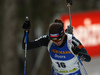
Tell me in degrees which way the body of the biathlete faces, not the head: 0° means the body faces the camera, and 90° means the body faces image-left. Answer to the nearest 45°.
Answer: approximately 0°

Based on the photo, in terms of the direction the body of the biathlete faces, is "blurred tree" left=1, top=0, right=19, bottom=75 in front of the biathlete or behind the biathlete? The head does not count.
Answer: behind
